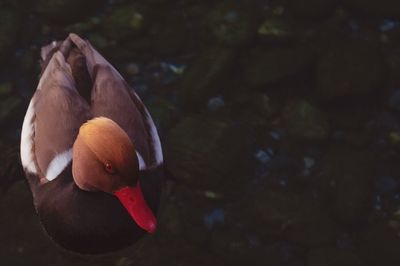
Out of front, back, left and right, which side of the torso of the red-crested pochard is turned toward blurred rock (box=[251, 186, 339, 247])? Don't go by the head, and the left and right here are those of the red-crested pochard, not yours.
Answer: left

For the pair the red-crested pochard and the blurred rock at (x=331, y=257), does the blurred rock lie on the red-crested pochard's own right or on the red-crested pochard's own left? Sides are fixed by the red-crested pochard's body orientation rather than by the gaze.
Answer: on the red-crested pochard's own left

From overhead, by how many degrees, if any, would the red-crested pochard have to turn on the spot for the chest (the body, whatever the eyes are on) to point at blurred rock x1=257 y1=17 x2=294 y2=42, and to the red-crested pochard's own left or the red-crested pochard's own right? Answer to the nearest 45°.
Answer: approximately 135° to the red-crested pochard's own left

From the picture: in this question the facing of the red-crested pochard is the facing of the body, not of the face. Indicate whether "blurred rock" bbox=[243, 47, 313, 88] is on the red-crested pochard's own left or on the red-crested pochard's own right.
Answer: on the red-crested pochard's own left

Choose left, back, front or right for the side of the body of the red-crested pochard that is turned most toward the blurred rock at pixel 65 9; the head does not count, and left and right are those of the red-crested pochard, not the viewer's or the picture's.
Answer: back

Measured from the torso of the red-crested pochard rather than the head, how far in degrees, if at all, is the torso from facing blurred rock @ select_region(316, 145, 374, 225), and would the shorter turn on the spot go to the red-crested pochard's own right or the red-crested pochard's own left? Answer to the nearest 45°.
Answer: approximately 90° to the red-crested pochard's own left

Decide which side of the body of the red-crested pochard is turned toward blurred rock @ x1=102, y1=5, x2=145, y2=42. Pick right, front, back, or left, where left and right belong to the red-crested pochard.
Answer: back

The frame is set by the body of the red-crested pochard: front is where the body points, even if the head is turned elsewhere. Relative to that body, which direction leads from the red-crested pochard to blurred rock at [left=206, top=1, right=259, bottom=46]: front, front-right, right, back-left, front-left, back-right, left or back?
back-left

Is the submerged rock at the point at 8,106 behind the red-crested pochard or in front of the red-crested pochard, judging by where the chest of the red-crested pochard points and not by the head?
behind

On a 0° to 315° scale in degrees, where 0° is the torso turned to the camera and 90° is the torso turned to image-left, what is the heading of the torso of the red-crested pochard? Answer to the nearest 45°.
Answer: approximately 0°

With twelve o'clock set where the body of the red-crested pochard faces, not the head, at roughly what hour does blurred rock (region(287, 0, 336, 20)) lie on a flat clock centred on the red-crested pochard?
The blurred rock is roughly at 8 o'clock from the red-crested pochard.
